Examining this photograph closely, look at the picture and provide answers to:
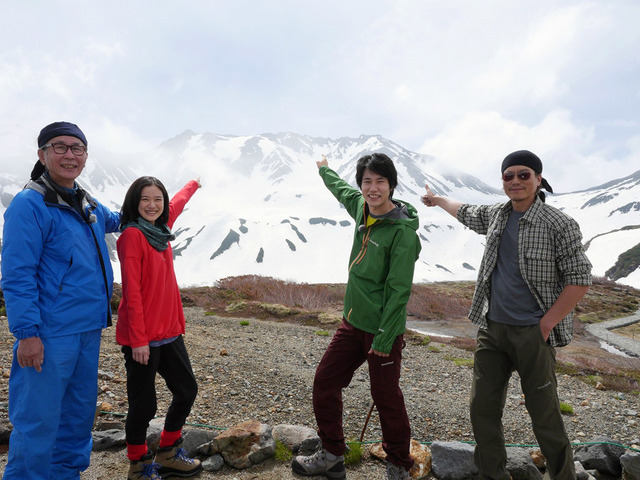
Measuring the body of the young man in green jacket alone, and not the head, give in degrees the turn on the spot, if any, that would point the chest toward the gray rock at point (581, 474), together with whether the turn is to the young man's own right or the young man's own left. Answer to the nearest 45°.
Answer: approximately 135° to the young man's own left

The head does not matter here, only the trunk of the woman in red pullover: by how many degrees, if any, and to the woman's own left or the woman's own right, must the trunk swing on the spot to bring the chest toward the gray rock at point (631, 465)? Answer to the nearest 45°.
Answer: approximately 45° to the woman's own left

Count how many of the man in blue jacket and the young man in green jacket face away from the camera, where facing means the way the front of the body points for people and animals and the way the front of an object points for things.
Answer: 0

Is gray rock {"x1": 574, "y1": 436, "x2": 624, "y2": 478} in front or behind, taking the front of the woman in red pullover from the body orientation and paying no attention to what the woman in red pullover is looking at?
in front

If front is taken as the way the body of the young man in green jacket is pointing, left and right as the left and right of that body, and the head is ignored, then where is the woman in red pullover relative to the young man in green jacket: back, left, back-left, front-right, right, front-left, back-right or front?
front-right

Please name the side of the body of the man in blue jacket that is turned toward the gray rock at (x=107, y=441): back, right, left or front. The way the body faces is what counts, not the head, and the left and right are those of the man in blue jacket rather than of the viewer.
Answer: left

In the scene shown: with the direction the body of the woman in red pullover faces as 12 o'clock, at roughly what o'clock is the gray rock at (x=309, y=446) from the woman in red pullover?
The gray rock is roughly at 10 o'clock from the woman in red pullover.

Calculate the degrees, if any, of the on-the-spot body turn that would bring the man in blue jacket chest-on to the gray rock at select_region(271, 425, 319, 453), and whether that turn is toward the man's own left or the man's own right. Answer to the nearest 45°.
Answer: approximately 45° to the man's own left

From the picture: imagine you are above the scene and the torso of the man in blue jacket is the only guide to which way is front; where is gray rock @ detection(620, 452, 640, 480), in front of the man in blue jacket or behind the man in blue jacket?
in front

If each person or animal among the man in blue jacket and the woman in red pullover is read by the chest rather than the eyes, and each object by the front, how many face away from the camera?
0

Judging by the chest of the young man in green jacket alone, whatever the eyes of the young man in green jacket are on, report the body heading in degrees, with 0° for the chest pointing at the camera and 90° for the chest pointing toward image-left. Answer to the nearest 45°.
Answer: approximately 45°

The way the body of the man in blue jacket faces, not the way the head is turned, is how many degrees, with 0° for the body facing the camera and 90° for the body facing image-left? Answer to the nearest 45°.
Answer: approximately 315°
